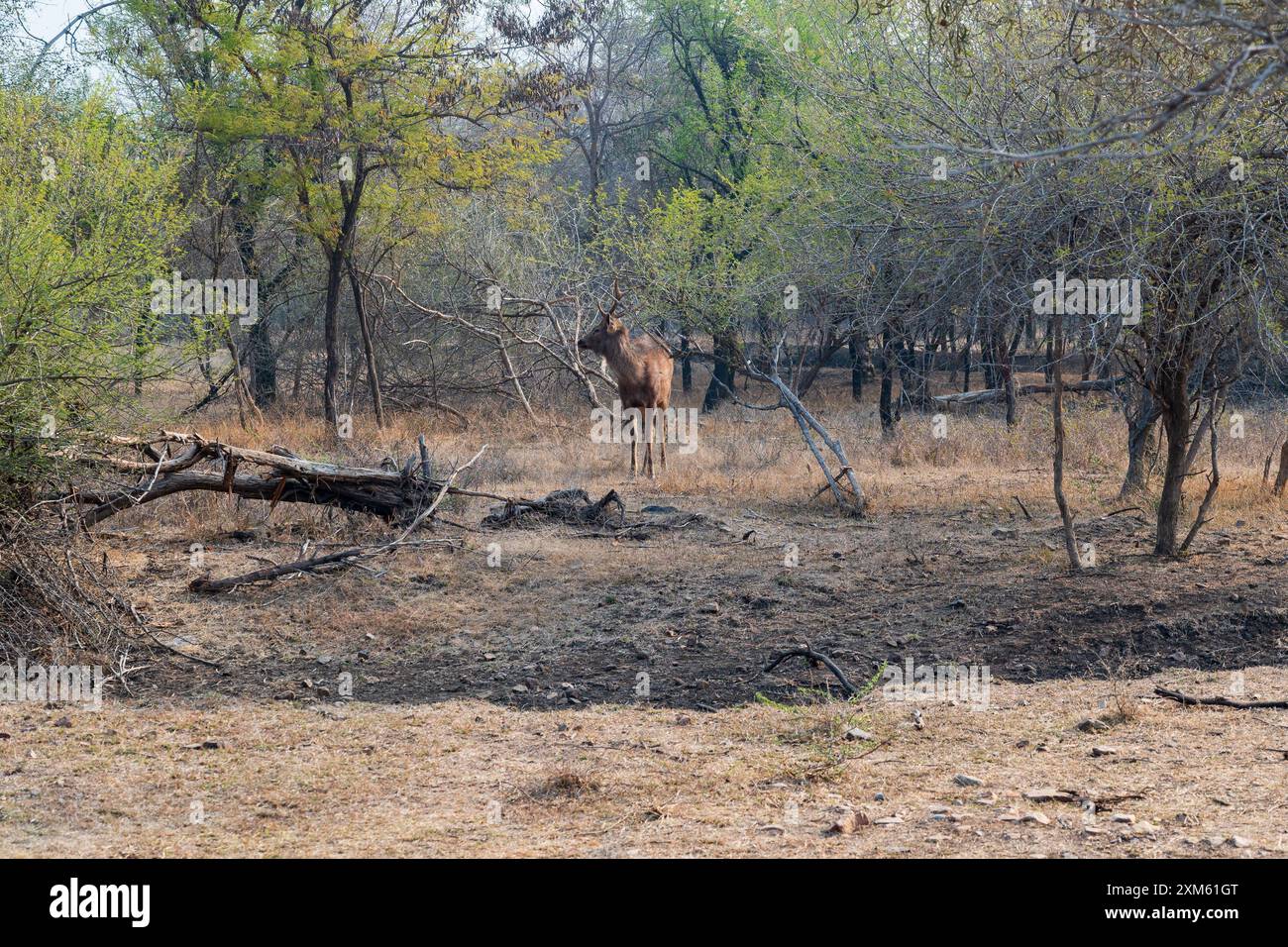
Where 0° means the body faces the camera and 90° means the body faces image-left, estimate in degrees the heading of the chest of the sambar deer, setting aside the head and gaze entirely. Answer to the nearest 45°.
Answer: approximately 45°

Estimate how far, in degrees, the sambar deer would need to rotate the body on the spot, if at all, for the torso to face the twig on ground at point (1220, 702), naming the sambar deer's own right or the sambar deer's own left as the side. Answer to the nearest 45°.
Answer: approximately 45° to the sambar deer's own left

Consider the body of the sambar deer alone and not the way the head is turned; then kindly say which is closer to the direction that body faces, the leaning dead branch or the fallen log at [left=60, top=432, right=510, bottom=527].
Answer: the fallen log

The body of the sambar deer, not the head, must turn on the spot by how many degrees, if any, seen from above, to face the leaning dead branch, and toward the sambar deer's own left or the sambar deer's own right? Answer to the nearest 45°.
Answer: approximately 90° to the sambar deer's own left
